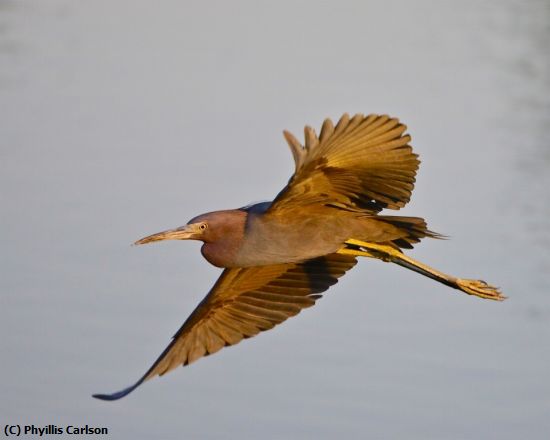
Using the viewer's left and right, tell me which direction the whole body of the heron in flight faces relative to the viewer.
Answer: facing to the left of the viewer
